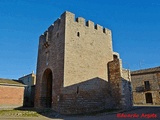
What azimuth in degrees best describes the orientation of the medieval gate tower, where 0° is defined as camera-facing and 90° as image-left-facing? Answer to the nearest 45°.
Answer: approximately 45°

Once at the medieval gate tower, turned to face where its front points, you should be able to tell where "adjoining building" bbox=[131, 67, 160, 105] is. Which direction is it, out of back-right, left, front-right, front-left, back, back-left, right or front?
back
